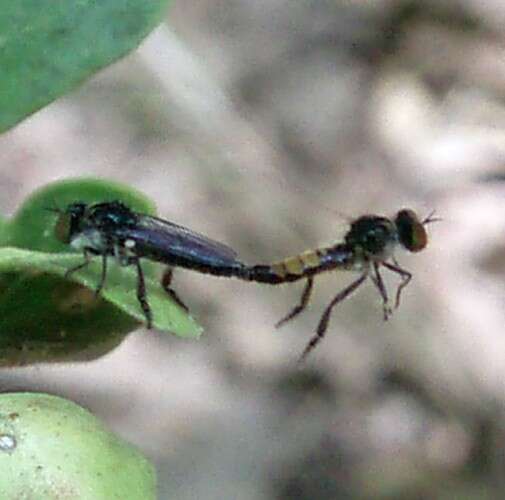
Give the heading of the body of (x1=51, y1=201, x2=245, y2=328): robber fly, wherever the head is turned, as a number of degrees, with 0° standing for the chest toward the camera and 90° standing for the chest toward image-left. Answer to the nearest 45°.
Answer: approximately 90°

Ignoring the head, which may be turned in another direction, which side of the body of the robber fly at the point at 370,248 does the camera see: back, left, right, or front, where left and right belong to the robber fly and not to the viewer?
right
